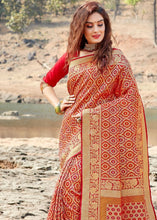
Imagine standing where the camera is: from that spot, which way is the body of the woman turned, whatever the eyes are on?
toward the camera

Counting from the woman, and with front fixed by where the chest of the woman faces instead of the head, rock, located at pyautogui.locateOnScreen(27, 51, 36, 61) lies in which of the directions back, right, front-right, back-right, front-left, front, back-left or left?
back

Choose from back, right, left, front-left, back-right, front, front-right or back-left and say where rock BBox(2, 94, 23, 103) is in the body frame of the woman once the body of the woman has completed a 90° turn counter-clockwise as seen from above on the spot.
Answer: left
